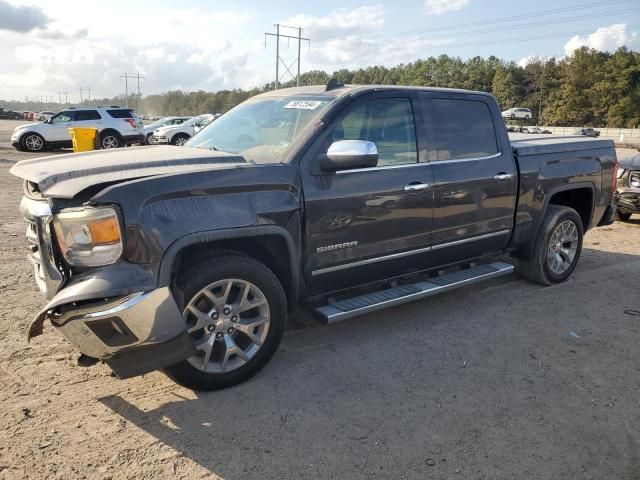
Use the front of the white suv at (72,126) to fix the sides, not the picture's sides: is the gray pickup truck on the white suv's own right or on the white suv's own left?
on the white suv's own left

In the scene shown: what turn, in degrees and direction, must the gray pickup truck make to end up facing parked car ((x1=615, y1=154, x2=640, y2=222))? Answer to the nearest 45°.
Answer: approximately 180°

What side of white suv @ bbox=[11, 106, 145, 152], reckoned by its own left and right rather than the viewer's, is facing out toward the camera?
left

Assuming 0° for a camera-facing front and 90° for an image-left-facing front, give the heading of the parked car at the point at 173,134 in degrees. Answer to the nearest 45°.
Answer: approximately 45°

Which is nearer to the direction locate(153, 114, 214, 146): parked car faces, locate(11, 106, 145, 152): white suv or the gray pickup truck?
the white suv

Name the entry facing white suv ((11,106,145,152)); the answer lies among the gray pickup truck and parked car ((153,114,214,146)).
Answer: the parked car
